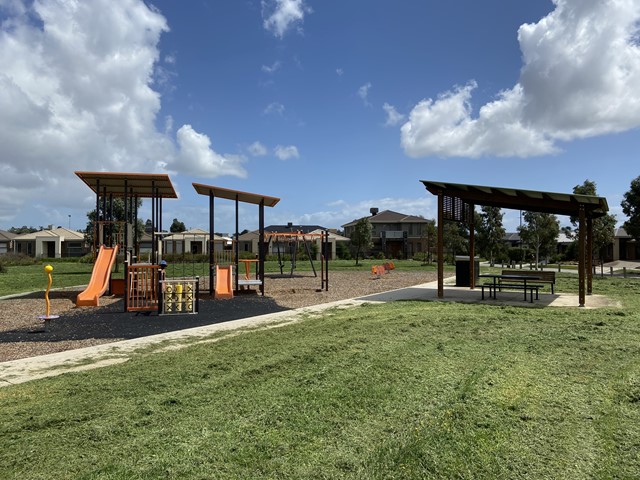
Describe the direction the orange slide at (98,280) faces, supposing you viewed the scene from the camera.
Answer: facing the viewer and to the left of the viewer

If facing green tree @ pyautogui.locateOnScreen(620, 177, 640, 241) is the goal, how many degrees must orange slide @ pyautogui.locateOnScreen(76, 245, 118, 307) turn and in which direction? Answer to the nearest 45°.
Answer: approximately 135° to its left

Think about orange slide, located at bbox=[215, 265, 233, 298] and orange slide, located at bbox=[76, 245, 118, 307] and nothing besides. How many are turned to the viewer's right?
0

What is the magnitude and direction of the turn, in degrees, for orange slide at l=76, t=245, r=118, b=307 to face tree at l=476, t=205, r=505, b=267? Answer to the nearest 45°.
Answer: approximately 180°

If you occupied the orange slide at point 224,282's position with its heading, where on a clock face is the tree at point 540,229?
The tree is roughly at 8 o'clock from the orange slide.

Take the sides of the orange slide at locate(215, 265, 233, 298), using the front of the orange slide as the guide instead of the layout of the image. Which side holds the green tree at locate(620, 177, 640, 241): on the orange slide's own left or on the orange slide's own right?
on the orange slide's own left

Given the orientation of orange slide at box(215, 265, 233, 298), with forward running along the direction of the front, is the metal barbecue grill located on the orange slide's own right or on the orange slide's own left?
on the orange slide's own left

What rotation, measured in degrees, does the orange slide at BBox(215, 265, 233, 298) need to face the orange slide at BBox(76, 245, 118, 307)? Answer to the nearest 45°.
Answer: approximately 90° to its right

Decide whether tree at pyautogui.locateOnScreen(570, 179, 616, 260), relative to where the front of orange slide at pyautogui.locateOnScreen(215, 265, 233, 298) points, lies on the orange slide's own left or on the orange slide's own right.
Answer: on the orange slide's own left

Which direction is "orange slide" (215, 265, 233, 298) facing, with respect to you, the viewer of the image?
facing the viewer

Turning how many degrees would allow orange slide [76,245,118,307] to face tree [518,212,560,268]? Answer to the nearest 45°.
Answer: approximately 135° to its left

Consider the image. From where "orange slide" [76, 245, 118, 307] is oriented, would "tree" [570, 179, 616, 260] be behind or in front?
behind

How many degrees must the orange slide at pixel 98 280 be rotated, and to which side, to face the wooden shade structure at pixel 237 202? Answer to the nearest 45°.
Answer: approximately 135° to its left
